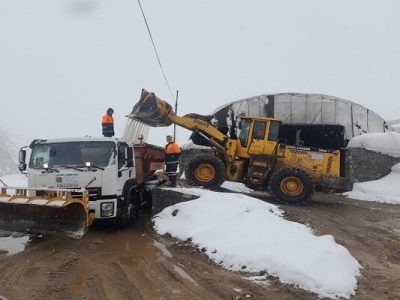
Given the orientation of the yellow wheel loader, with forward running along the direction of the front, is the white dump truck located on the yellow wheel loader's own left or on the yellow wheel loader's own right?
on the yellow wheel loader's own left

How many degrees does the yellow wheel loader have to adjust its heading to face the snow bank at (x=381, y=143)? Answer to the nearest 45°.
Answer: approximately 135° to its right

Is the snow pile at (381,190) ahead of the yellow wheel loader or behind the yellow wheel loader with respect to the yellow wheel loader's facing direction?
behind

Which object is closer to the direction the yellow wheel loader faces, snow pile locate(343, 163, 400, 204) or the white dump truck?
the white dump truck

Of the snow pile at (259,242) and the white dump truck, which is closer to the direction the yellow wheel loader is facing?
the white dump truck

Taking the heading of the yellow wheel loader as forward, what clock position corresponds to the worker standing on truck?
The worker standing on truck is roughly at 11 o'clock from the yellow wheel loader.

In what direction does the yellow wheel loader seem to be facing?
to the viewer's left

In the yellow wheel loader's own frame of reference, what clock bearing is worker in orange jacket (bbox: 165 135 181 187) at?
The worker in orange jacket is roughly at 11 o'clock from the yellow wheel loader.
